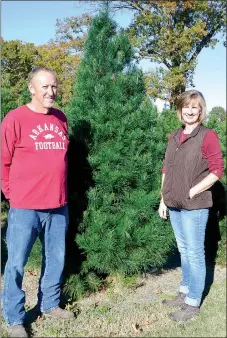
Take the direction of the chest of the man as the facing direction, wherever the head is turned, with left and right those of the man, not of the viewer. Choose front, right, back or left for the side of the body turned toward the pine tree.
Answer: left

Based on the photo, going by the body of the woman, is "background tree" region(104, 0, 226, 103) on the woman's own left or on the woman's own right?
on the woman's own right

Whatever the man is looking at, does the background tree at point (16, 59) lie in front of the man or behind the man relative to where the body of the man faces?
behind

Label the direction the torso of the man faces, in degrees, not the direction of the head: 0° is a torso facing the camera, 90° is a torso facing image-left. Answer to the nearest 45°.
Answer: approximately 315°

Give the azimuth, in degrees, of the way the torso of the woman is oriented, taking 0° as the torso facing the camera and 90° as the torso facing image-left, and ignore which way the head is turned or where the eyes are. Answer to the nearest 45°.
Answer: approximately 45°

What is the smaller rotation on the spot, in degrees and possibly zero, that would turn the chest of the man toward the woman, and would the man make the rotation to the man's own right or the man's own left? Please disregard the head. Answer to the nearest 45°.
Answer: approximately 45° to the man's own left

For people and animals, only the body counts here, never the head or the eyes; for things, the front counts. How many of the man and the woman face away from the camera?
0

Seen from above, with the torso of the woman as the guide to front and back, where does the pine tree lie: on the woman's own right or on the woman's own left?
on the woman's own right

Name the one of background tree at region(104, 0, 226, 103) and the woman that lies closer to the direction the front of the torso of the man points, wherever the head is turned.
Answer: the woman
